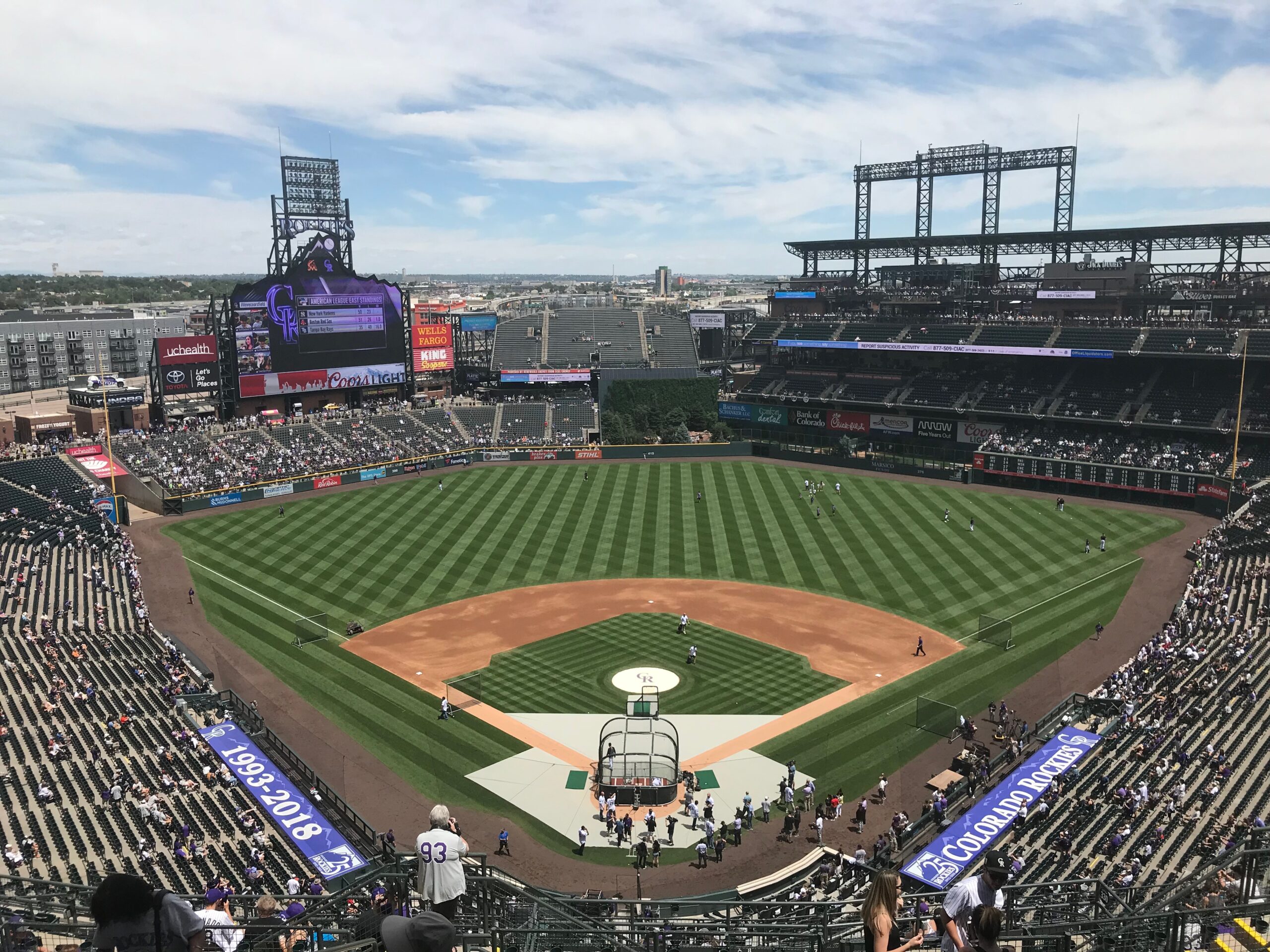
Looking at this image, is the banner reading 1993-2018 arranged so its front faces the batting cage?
no

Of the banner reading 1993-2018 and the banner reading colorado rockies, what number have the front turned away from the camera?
0

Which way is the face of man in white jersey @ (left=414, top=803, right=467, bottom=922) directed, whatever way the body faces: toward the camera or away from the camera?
away from the camera

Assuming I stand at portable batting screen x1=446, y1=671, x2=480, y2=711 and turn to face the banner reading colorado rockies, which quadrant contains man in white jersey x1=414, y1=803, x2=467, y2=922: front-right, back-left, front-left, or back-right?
front-right

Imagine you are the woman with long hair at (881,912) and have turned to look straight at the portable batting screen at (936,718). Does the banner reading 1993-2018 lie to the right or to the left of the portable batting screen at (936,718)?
left

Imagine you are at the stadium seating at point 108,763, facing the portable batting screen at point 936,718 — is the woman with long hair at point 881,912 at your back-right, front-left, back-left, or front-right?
front-right

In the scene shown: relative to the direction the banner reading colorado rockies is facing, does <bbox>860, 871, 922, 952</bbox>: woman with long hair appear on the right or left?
on its right
